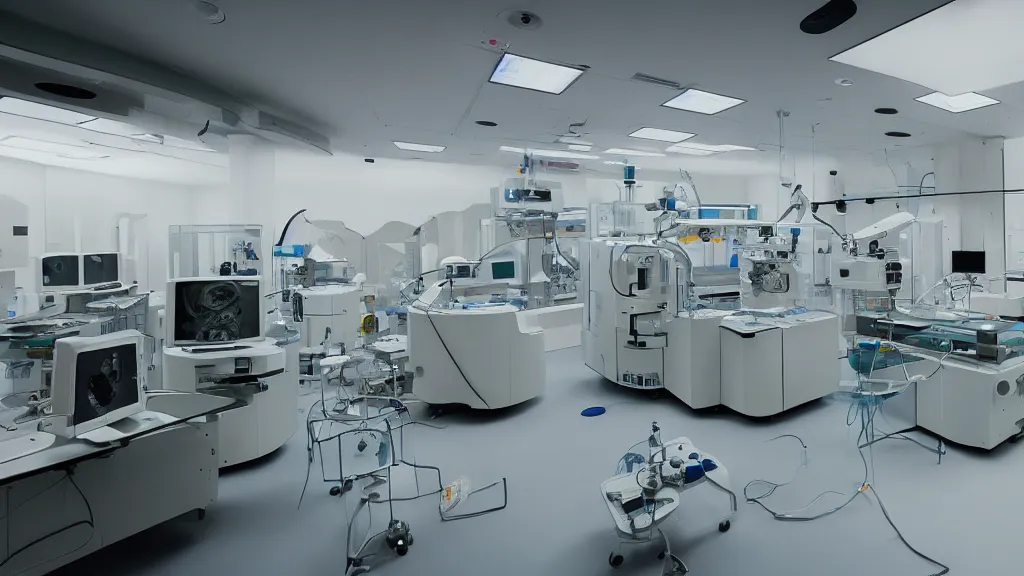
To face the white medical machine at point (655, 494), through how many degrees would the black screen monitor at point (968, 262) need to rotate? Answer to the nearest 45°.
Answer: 0° — it already faces it

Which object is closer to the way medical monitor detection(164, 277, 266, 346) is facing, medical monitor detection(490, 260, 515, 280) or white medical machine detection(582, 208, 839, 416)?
the white medical machine

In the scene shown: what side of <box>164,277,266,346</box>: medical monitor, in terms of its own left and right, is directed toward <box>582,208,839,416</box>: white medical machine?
left

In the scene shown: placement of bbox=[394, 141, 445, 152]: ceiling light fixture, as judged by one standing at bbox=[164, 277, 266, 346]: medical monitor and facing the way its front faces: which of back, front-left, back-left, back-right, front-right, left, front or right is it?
back-left

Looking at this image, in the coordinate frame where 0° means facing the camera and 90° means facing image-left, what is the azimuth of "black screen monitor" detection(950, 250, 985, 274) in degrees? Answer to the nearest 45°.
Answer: approximately 0°
